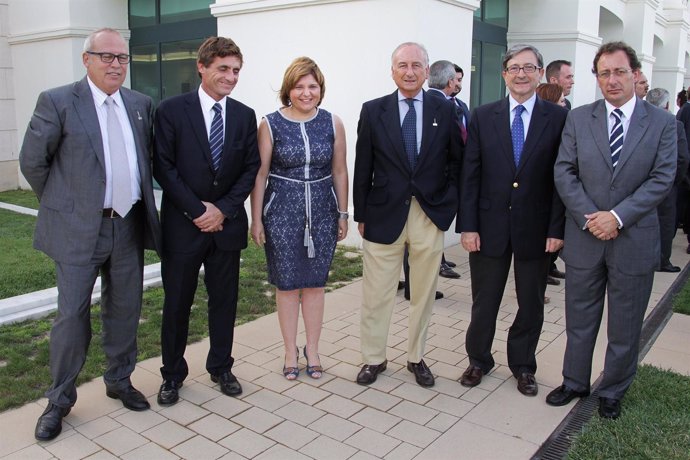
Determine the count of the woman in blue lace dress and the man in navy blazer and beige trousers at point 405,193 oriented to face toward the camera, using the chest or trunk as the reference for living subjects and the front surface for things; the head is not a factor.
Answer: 2

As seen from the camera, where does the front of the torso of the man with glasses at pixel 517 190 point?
toward the camera

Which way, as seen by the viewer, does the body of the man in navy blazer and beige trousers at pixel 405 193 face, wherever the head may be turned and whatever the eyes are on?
toward the camera

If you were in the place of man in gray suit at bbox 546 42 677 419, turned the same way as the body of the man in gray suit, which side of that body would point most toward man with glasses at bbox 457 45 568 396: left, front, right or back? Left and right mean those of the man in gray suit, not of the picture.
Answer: right

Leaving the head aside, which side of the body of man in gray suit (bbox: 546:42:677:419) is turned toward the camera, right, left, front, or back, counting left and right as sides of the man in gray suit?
front

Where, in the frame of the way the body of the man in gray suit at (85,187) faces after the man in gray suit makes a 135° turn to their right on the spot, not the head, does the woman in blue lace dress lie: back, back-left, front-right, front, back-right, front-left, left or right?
back

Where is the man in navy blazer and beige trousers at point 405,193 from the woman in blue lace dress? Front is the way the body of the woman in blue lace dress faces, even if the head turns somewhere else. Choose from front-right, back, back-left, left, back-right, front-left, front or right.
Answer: left
